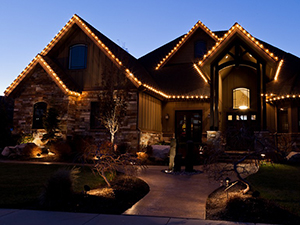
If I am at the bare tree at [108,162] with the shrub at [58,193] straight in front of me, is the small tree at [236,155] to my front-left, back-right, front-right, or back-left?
back-left

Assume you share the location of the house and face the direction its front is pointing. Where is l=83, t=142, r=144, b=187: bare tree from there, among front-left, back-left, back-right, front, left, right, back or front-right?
front

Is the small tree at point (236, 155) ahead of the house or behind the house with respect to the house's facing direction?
ahead

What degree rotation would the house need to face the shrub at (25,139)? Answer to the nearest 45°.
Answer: approximately 90° to its right

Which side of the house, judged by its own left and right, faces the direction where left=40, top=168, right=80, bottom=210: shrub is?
front

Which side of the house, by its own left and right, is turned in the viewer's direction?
front
